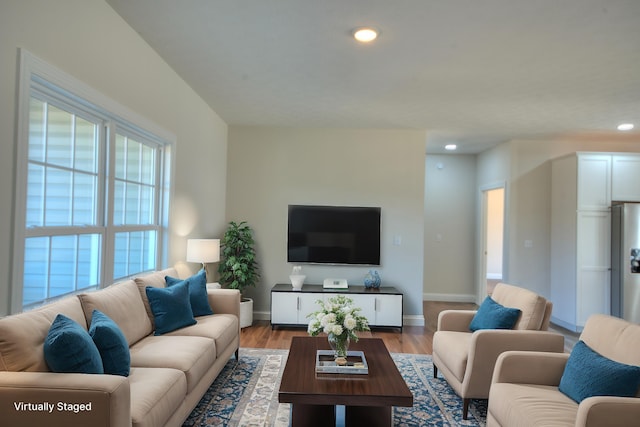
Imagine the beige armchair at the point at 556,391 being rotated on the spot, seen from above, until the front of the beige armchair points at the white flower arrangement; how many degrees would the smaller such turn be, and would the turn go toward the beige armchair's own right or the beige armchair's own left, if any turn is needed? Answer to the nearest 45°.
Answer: approximately 45° to the beige armchair's own right

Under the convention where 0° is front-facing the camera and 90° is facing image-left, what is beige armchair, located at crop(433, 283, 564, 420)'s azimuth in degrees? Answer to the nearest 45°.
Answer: approximately 45°

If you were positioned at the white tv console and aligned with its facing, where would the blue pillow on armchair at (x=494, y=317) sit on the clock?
The blue pillow on armchair is roughly at 11 o'clock from the white tv console.

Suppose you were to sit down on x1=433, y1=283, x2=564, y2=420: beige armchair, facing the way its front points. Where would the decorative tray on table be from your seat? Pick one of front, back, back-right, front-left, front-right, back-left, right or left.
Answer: front

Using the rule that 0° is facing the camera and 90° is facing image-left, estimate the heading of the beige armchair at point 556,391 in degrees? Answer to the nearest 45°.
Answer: approximately 45°

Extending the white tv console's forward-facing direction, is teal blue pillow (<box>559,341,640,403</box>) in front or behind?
in front

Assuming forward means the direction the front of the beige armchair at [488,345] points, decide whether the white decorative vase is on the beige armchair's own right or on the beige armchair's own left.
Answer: on the beige armchair's own right

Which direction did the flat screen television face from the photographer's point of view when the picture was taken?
facing the viewer

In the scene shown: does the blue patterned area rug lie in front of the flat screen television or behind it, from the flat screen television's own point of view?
in front

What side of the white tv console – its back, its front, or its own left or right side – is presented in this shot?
front

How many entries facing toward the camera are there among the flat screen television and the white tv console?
2

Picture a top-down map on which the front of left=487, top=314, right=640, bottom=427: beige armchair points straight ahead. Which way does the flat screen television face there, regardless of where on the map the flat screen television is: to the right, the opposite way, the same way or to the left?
to the left

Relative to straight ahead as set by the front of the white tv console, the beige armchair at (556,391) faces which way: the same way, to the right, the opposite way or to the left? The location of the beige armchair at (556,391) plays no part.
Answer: to the right

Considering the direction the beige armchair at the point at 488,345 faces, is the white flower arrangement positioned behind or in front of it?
in front
